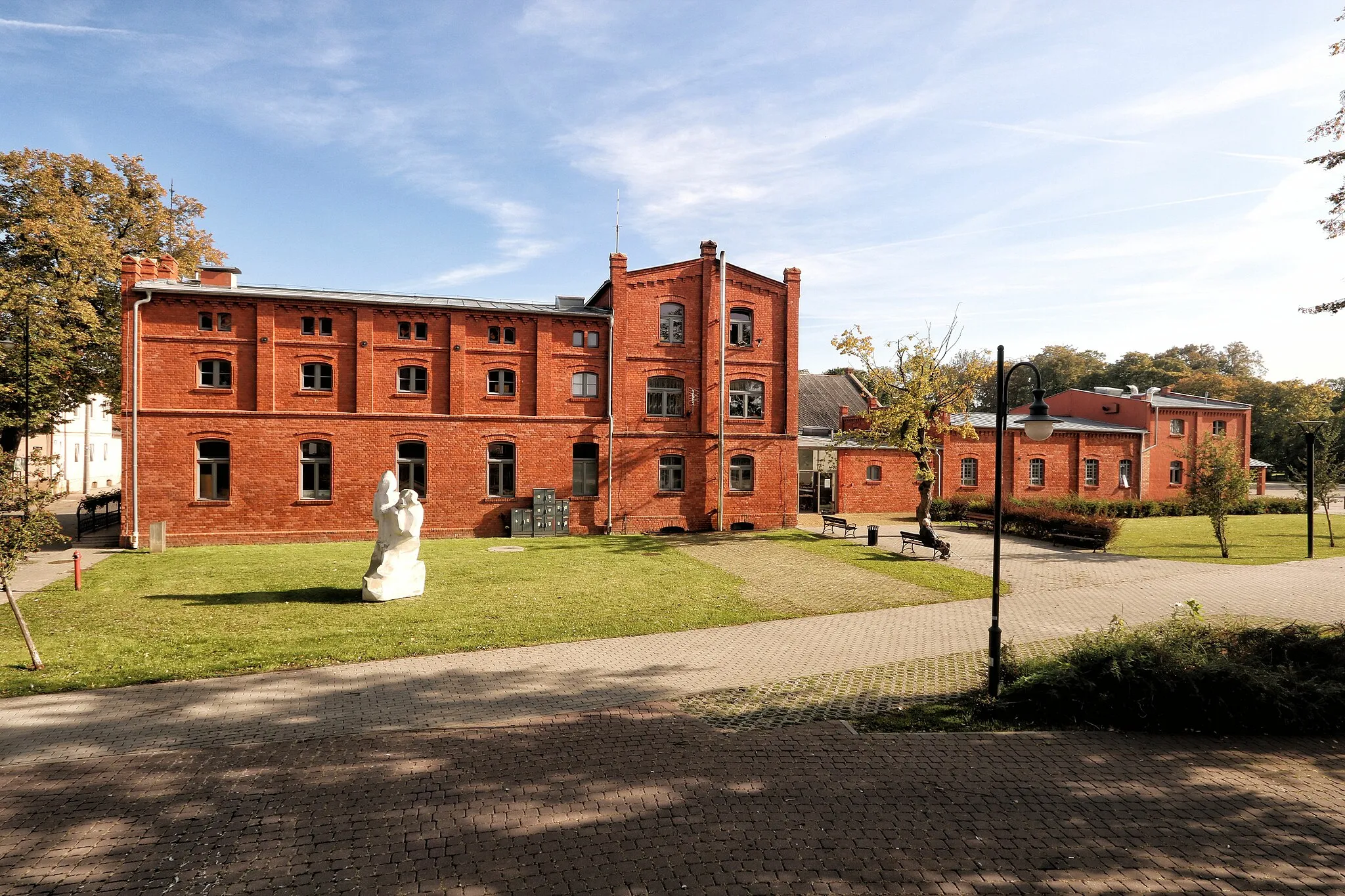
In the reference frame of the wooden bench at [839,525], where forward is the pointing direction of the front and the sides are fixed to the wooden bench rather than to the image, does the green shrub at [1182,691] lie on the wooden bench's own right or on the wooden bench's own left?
on the wooden bench's own right

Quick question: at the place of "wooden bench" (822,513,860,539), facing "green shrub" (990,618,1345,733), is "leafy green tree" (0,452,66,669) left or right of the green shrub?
right

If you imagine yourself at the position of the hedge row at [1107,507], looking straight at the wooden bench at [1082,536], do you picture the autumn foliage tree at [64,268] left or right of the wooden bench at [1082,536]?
right

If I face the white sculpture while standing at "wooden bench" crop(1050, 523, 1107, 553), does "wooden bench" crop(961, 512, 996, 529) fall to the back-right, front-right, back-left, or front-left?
back-right

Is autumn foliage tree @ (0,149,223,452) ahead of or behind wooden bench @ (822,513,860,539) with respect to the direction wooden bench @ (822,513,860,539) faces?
behind
